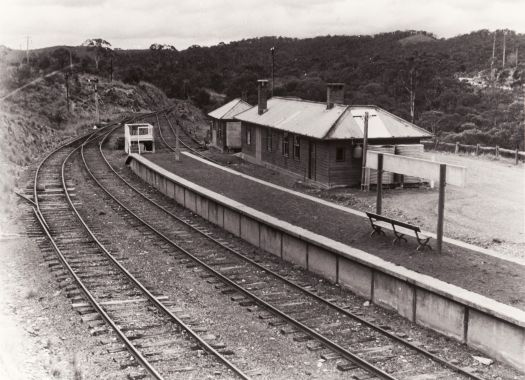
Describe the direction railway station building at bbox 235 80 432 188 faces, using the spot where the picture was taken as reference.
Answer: facing the viewer and to the left of the viewer

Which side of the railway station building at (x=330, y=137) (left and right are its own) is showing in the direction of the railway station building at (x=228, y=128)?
right

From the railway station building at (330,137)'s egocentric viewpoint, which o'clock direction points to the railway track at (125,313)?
The railway track is roughly at 11 o'clock from the railway station building.

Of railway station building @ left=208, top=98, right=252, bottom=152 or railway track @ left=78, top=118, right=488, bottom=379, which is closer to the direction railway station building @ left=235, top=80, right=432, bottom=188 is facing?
the railway track

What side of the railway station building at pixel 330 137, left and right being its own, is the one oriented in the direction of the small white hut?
right

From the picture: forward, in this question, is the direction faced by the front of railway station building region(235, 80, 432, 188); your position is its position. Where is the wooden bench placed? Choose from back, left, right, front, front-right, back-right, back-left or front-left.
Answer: front-left

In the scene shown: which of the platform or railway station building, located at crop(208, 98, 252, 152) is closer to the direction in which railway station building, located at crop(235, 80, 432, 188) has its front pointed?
the platform
